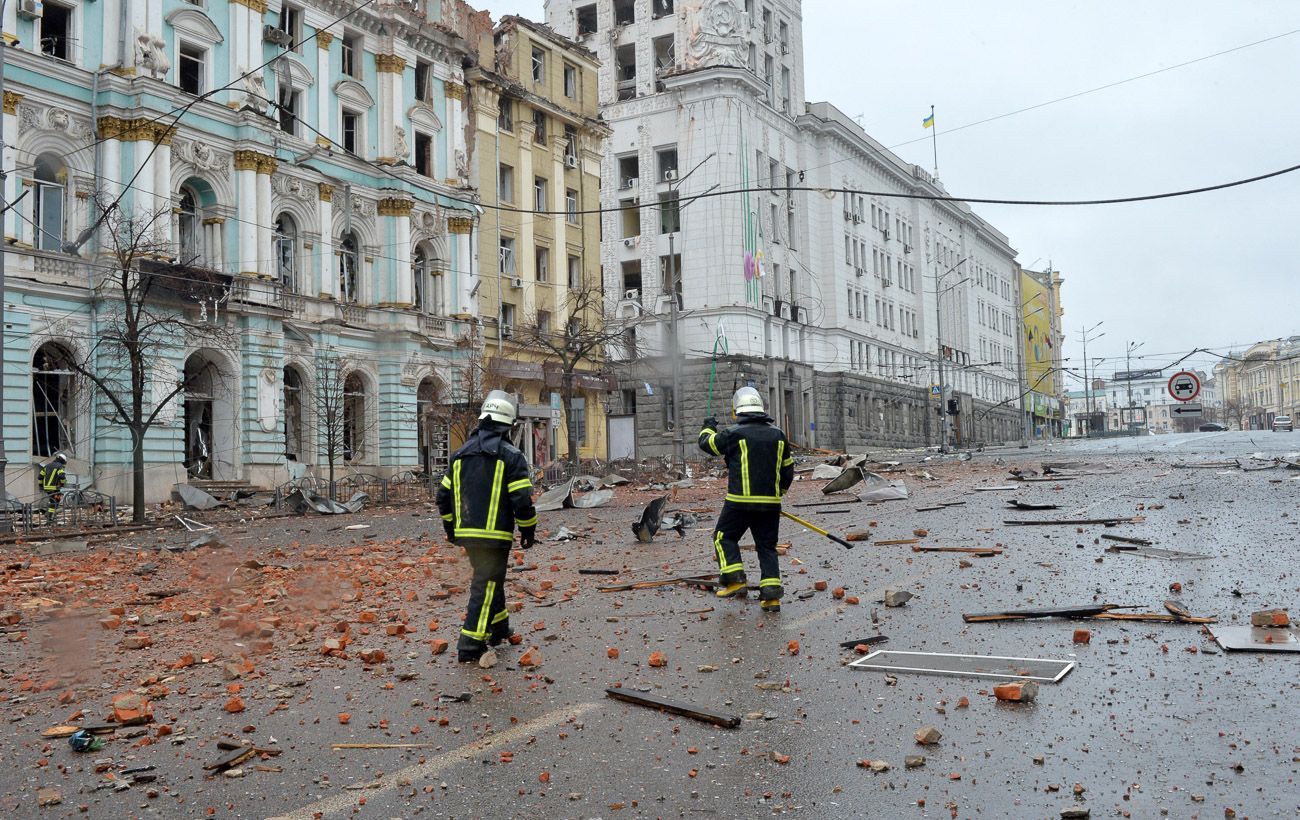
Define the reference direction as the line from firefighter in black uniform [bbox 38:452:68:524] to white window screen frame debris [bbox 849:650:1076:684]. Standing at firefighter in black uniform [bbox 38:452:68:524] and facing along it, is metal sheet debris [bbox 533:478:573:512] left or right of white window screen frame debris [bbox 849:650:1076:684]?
left

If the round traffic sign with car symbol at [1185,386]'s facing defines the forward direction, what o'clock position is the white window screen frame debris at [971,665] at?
The white window screen frame debris is roughly at 12 o'clock from the round traffic sign with car symbol.

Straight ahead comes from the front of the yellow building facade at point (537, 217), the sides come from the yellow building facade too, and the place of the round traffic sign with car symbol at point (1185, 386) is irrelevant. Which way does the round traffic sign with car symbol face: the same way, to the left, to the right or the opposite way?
to the right

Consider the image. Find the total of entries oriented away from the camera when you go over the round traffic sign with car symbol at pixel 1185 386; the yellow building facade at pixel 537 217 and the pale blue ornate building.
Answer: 0

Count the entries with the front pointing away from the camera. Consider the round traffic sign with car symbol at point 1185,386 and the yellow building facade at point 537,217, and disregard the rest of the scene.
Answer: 0

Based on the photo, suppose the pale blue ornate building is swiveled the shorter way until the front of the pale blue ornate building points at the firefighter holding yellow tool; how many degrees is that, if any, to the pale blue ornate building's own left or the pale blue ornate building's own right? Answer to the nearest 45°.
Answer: approximately 45° to the pale blue ornate building's own right

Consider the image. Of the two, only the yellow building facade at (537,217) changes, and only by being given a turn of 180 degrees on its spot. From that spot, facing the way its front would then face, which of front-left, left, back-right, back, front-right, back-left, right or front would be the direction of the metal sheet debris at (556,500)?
back-left

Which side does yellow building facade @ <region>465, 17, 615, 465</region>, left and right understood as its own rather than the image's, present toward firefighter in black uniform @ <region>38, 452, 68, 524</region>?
right

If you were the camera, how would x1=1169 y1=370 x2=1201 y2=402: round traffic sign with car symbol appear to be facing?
facing the viewer

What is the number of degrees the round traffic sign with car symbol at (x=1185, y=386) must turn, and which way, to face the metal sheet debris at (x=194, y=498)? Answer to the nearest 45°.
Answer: approximately 45° to its right

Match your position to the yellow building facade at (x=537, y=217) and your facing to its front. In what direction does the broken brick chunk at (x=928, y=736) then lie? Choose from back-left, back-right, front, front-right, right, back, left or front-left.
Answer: front-right

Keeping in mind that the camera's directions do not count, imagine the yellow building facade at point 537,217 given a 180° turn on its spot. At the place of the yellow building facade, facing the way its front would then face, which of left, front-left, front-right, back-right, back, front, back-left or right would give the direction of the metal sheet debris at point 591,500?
back-left

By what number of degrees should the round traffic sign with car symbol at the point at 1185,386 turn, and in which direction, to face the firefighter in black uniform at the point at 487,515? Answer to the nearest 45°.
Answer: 0° — it already faces them

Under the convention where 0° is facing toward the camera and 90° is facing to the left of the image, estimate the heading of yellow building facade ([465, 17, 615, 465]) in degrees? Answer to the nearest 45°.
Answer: approximately 315°

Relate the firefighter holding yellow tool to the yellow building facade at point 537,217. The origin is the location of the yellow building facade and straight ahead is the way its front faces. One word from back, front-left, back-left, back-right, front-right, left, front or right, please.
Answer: front-right

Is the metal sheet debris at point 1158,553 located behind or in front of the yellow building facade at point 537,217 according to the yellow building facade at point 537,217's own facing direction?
in front

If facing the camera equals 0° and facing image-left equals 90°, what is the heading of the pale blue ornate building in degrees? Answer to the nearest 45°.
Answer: approximately 315°

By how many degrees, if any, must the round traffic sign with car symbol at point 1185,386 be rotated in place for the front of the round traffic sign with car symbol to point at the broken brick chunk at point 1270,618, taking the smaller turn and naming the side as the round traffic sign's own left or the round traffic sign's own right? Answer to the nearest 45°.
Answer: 0° — it already faces it

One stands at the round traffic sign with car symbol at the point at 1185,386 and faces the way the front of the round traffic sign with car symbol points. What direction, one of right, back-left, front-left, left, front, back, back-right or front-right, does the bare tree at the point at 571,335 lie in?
right

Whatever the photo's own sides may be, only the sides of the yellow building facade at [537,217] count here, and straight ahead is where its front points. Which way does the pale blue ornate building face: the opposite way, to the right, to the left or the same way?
the same way

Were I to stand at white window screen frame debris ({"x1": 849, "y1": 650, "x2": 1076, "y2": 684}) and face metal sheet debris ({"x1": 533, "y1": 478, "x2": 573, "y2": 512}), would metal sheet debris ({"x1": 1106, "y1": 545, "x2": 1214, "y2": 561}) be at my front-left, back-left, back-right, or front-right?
front-right
